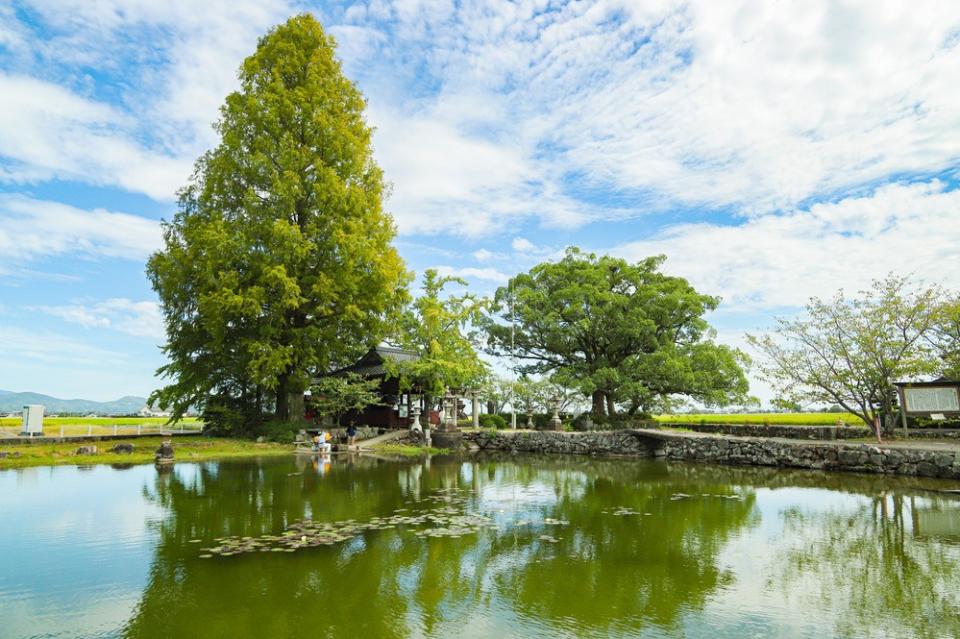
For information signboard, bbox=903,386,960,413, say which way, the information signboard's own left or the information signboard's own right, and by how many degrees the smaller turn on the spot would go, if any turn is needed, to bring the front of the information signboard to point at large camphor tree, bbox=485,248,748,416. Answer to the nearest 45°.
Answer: approximately 90° to the information signboard's own right

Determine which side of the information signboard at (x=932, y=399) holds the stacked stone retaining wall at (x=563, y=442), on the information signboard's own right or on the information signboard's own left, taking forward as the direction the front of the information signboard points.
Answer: on the information signboard's own right

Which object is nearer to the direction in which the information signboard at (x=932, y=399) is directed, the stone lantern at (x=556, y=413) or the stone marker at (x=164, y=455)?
the stone marker

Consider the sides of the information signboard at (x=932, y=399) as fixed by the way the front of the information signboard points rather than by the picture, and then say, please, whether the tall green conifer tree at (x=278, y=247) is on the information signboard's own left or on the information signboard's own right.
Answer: on the information signboard's own right

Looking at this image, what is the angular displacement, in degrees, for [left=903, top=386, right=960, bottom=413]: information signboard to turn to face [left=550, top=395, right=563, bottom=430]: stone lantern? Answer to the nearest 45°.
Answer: approximately 90° to its right

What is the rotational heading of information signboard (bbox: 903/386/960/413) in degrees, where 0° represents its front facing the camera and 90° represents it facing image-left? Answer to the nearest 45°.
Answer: approximately 0°

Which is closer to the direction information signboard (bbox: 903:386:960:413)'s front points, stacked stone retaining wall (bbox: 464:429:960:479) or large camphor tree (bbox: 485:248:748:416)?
the stacked stone retaining wall
